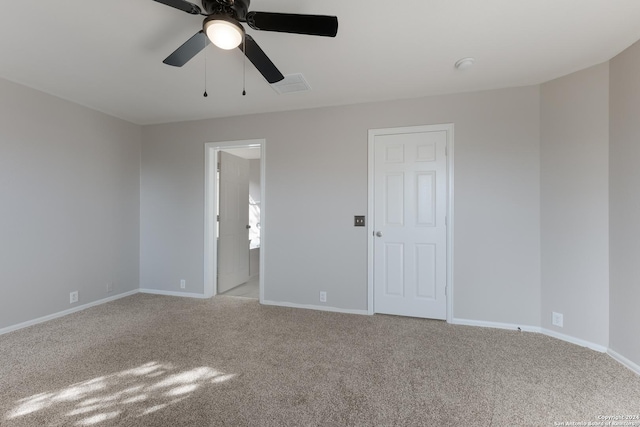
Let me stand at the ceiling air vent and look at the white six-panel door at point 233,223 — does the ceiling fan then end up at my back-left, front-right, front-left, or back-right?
back-left

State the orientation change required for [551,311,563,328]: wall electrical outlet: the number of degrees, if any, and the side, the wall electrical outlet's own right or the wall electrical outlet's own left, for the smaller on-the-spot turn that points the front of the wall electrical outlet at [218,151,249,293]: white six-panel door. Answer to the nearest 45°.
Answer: approximately 45° to the wall electrical outlet's own right

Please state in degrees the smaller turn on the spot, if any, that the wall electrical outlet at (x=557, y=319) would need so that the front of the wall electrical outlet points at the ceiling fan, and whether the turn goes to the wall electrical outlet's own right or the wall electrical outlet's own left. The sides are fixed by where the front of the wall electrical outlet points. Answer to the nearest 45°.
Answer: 0° — it already faces it

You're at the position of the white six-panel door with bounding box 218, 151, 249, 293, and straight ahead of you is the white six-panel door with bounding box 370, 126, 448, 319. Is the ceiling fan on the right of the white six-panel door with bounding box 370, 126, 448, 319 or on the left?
right

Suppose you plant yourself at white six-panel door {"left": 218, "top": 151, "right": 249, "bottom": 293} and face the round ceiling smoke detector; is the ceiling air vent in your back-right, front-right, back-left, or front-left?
front-right

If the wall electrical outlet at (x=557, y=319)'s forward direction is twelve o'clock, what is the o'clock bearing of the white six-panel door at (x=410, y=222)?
The white six-panel door is roughly at 1 o'clock from the wall electrical outlet.

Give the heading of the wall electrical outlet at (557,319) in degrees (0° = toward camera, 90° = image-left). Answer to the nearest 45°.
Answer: approximately 45°

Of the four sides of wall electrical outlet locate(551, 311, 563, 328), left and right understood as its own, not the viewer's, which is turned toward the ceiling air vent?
front

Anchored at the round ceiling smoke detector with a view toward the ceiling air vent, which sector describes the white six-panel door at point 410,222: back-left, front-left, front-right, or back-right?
front-right

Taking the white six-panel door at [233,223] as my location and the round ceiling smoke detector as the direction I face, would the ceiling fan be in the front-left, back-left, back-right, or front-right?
front-right

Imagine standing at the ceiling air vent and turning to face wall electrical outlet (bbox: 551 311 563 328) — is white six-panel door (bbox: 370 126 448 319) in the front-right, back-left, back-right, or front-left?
front-left
